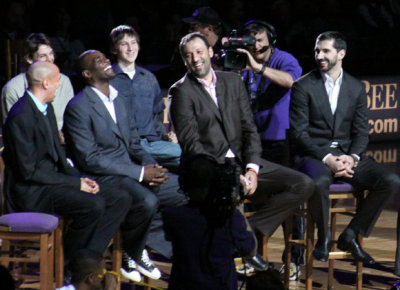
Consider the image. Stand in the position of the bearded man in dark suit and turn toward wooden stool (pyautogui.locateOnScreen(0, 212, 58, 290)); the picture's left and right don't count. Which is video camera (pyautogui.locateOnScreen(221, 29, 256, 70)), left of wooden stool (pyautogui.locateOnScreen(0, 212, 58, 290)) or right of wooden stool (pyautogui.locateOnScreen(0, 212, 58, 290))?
right

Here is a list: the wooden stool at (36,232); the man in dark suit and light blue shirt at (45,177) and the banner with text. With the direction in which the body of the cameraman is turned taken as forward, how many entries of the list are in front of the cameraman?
2

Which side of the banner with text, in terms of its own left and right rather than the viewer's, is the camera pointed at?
front

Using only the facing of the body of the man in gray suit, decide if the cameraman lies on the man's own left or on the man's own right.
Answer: on the man's own left

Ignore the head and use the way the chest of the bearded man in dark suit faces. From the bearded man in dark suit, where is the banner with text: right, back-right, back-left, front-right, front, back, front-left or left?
back

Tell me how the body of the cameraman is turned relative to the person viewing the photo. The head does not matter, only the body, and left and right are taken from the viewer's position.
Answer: facing the viewer and to the left of the viewer

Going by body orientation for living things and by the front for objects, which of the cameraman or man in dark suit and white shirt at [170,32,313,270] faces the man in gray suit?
the cameraman

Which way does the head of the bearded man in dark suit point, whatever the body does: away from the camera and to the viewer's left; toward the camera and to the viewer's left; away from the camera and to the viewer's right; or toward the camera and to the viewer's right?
toward the camera and to the viewer's left

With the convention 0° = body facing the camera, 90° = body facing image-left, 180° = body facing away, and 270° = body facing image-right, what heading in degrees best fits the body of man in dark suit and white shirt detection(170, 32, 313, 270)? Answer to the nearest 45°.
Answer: approximately 315°

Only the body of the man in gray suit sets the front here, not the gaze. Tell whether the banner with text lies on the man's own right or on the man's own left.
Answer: on the man's own left

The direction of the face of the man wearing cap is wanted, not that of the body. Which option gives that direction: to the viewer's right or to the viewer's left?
to the viewer's left

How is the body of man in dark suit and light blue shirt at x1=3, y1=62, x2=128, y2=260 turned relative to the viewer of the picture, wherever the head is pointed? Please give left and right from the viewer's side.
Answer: facing to the right of the viewer
